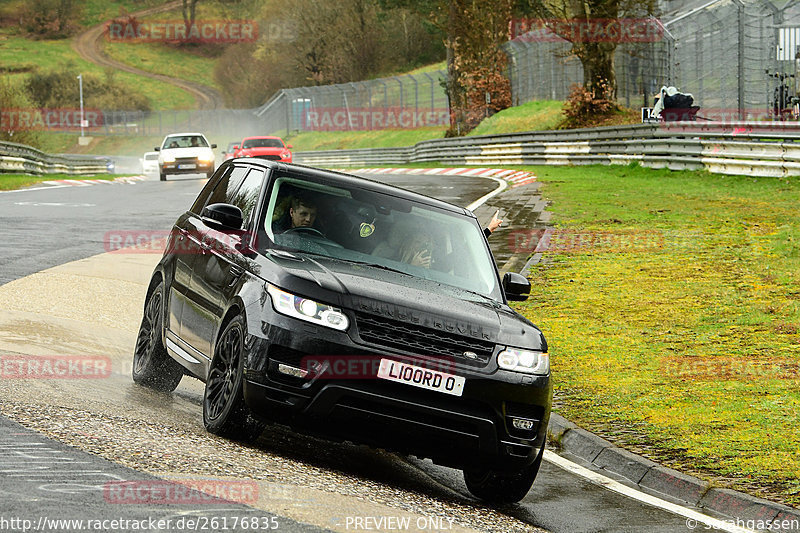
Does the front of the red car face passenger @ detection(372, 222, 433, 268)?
yes

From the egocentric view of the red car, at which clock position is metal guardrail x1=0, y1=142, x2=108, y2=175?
The metal guardrail is roughly at 3 o'clock from the red car.

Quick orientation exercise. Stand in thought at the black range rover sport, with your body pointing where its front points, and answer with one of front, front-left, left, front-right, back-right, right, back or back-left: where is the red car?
back-left

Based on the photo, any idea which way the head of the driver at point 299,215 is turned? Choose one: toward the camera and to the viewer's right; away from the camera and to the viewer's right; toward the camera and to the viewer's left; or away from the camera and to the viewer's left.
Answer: toward the camera and to the viewer's right

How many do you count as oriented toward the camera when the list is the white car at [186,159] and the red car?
2

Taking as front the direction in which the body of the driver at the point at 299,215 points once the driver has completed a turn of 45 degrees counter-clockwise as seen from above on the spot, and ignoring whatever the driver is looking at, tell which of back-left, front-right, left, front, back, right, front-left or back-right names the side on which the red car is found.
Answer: left

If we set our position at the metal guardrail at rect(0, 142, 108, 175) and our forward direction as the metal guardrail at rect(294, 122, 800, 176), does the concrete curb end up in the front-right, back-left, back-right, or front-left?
front-right

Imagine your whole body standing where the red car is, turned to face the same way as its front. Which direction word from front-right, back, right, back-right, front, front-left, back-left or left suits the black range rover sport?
front

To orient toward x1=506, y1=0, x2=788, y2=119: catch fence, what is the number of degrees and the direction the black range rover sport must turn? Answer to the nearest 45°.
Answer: approximately 90° to its left

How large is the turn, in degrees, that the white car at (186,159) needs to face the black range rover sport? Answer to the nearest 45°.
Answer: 0° — it already faces it

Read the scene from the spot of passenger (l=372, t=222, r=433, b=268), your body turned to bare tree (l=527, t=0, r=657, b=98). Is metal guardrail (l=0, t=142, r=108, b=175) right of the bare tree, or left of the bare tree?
left

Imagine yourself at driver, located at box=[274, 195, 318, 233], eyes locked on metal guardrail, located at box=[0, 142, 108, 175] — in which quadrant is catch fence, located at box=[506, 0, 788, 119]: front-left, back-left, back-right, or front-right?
front-right

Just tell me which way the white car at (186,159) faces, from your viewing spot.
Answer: facing the viewer

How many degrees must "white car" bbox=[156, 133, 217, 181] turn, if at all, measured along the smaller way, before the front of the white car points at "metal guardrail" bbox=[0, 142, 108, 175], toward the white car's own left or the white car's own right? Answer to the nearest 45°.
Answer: approximately 135° to the white car's own right
